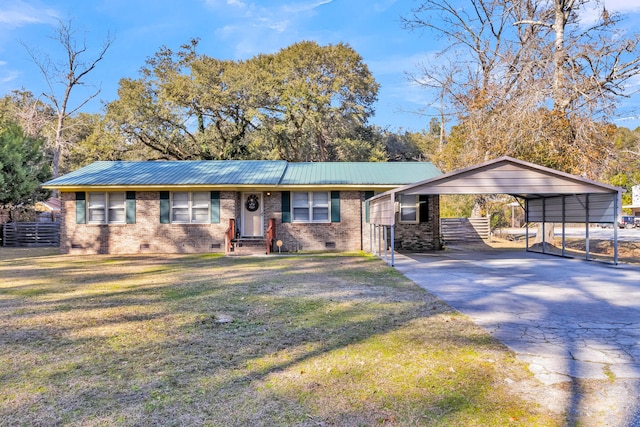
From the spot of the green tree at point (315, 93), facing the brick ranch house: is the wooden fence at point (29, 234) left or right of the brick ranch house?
right

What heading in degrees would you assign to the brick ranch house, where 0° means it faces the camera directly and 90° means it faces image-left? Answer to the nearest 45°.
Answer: approximately 0°

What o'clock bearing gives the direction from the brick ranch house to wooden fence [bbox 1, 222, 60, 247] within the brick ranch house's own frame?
The wooden fence is roughly at 4 o'clock from the brick ranch house.

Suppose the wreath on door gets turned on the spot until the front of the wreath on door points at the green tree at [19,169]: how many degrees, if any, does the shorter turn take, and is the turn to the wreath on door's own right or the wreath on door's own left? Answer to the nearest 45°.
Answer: approximately 135° to the wreath on door's own right

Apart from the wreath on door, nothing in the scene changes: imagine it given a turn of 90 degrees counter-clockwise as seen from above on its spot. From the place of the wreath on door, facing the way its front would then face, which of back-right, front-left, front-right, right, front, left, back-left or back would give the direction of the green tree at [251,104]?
left

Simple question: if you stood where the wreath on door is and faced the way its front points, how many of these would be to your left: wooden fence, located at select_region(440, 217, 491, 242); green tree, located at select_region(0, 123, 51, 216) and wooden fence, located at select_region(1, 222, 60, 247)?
1

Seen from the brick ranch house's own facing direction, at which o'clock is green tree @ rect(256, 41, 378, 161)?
The green tree is roughly at 7 o'clock from the brick ranch house.

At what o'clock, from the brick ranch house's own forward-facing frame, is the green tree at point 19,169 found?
The green tree is roughly at 4 o'clock from the brick ranch house.

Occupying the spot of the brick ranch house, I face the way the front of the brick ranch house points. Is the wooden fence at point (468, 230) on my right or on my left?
on my left

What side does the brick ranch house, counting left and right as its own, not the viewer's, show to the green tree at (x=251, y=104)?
back
